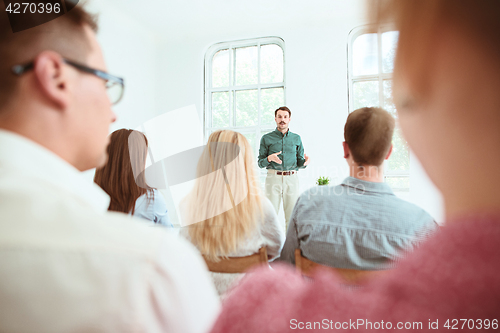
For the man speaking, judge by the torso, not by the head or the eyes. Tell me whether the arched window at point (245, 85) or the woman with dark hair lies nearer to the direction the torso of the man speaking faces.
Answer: the woman with dark hair

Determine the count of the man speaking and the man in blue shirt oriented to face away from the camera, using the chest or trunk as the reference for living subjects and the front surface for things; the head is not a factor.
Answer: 1

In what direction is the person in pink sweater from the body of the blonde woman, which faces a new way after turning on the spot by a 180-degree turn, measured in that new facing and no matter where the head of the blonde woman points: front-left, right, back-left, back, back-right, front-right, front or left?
front

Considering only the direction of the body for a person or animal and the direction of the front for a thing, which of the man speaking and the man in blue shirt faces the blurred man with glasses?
the man speaking

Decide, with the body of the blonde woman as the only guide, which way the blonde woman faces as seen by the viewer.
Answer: away from the camera

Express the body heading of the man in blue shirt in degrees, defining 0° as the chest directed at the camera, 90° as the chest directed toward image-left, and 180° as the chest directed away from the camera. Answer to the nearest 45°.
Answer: approximately 180°

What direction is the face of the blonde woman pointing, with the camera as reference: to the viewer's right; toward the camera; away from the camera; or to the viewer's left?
away from the camera

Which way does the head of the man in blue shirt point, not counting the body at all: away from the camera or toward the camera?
away from the camera

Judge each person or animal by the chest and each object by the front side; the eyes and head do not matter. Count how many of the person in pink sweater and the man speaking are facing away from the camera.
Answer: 1

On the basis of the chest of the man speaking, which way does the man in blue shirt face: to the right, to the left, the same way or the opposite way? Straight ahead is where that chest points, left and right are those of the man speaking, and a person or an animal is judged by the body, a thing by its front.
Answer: the opposite way

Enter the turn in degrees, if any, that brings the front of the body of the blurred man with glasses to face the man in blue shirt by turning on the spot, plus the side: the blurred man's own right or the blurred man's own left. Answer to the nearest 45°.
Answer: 0° — they already face them

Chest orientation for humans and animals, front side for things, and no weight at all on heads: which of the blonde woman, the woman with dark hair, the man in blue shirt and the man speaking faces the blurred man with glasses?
the man speaking
